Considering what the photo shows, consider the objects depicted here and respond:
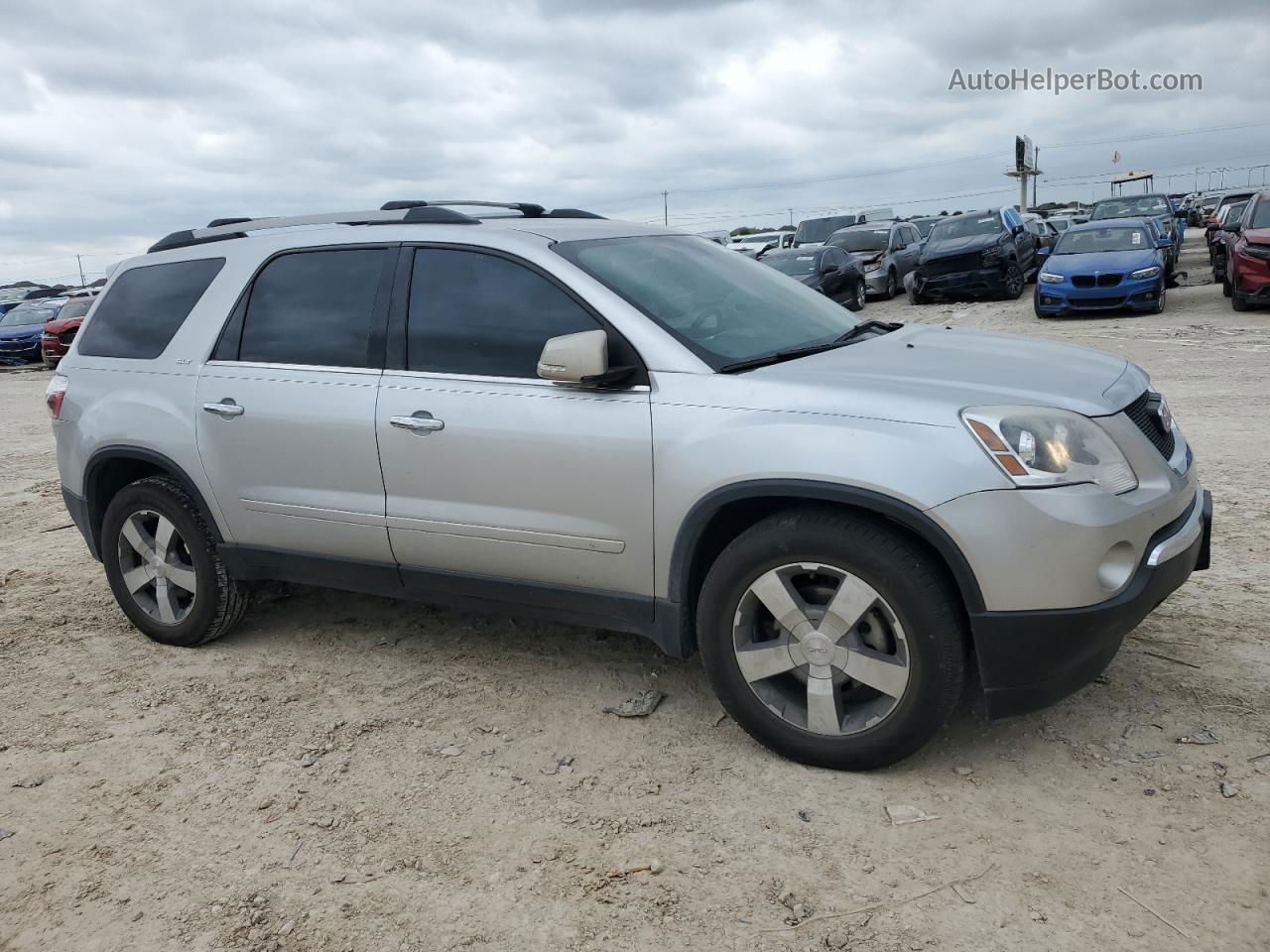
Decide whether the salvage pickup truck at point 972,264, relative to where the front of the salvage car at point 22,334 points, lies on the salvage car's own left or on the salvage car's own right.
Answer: on the salvage car's own left

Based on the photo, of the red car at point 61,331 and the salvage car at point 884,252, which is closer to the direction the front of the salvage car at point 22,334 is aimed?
the red car

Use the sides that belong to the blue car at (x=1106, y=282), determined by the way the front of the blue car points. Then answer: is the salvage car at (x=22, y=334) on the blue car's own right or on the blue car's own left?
on the blue car's own right

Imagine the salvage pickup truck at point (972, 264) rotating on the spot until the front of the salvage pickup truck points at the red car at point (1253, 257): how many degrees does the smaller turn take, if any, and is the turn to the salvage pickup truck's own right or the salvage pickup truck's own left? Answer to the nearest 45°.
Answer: approximately 90° to the salvage pickup truck's own left

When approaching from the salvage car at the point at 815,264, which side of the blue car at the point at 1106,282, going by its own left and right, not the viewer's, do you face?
right

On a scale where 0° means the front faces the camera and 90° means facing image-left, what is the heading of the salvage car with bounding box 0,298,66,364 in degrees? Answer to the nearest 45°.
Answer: approximately 0°

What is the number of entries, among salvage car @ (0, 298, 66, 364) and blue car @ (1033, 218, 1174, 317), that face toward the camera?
2

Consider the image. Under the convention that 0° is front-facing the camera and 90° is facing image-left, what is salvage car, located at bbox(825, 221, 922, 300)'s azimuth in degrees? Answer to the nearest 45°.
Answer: approximately 45°
